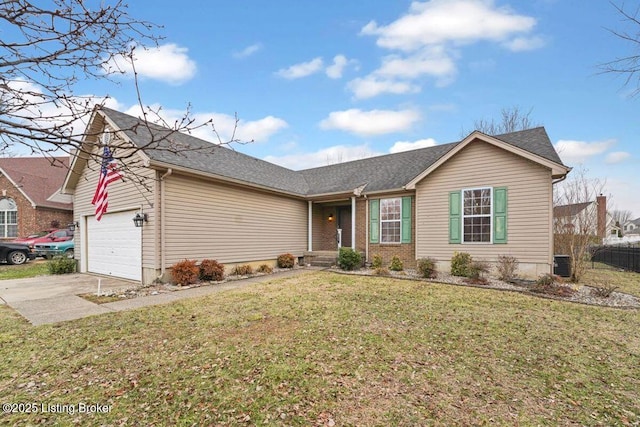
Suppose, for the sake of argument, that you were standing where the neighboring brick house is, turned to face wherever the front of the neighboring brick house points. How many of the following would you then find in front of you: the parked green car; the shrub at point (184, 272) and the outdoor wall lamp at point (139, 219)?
3

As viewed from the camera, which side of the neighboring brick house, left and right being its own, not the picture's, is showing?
front

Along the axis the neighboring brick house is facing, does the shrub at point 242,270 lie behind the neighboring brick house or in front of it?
in front

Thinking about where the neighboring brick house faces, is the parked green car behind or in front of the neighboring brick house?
in front

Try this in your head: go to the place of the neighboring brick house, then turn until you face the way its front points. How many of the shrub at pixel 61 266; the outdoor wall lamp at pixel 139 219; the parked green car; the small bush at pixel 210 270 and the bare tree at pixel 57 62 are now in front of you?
5

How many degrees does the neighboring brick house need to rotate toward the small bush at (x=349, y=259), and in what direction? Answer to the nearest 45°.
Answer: approximately 45° to its left

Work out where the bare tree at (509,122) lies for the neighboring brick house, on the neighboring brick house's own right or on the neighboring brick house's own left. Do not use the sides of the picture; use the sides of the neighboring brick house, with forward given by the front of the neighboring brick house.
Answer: on the neighboring brick house's own left

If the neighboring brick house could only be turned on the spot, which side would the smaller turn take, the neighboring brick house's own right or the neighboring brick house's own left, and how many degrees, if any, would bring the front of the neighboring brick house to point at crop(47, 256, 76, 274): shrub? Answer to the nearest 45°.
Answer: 0° — it already faces it

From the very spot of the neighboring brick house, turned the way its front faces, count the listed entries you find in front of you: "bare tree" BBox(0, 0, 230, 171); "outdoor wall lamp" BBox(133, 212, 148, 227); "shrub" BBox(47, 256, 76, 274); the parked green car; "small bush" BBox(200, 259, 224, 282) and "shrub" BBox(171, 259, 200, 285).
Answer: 6
